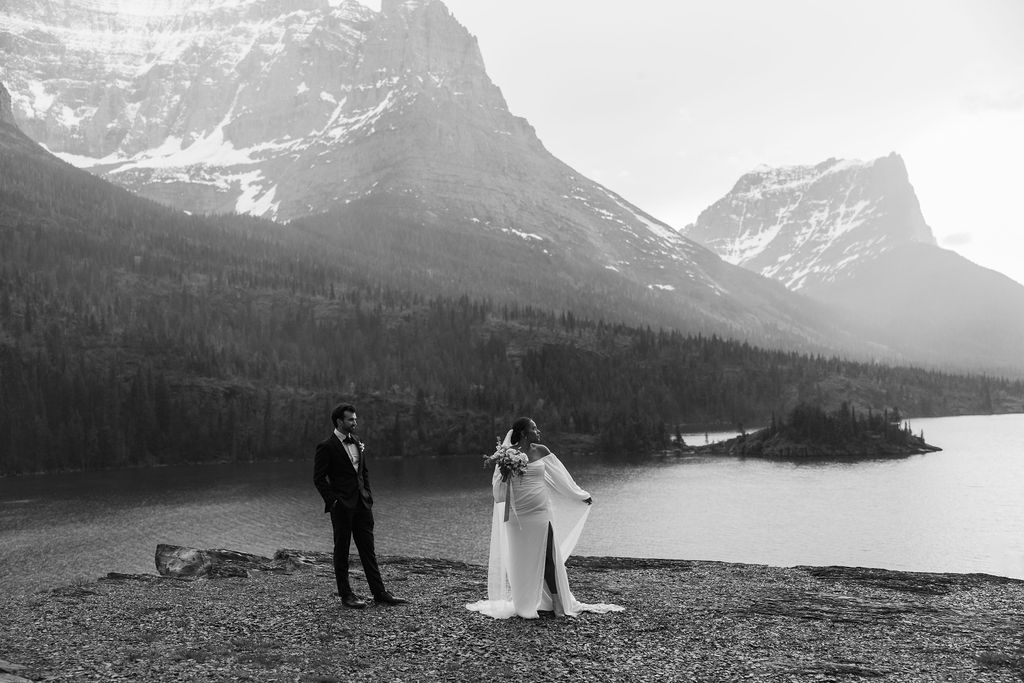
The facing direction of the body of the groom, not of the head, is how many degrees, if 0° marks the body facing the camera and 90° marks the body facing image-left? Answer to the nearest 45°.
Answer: approximately 315°

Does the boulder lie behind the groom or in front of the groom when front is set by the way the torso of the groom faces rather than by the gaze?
behind

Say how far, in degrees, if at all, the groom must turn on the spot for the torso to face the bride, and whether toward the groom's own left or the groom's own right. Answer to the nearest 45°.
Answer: approximately 45° to the groom's own left
